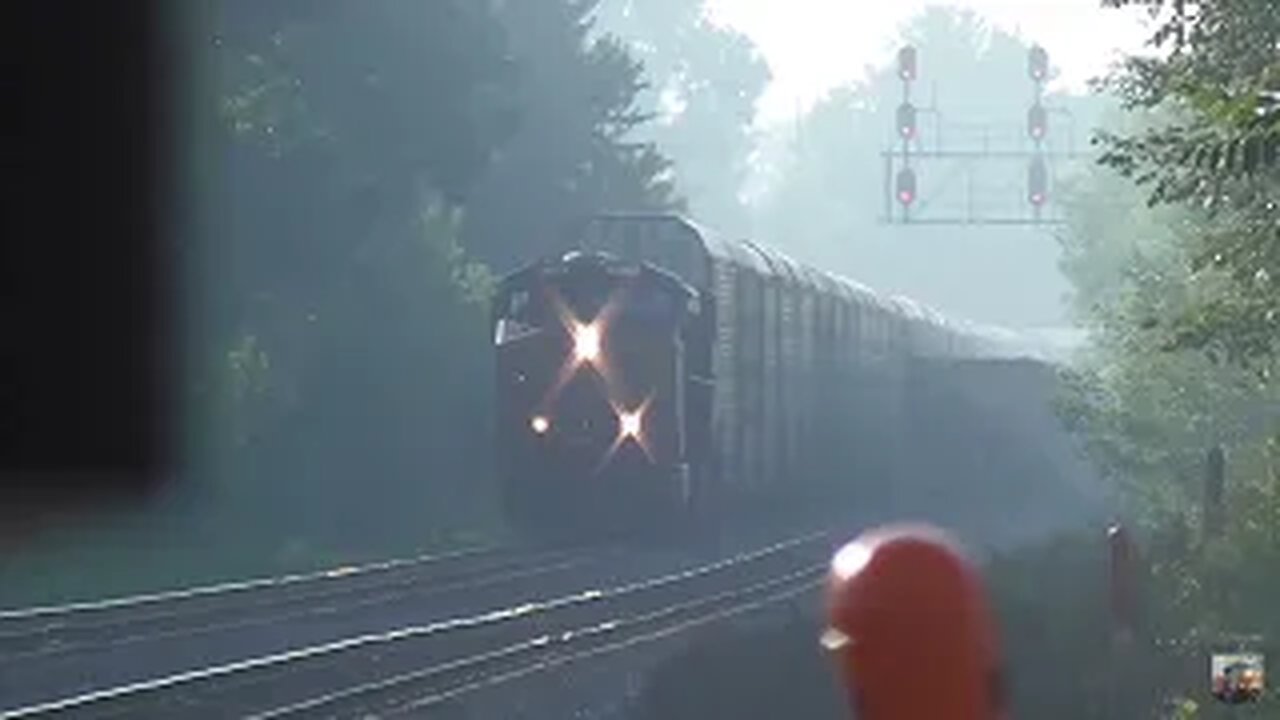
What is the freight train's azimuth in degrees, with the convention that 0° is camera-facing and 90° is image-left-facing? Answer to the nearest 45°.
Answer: approximately 45°

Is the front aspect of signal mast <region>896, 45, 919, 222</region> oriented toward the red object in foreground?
yes

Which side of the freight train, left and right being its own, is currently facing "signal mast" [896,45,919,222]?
back

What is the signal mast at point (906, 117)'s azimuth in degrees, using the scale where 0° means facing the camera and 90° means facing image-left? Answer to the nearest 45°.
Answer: approximately 0°
